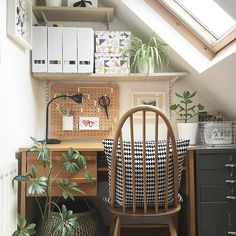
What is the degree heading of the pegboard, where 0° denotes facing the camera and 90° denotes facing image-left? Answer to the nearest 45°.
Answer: approximately 0°

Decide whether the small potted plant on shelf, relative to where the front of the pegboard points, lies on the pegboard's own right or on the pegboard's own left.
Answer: on the pegboard's own left

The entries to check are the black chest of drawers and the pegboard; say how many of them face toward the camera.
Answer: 2

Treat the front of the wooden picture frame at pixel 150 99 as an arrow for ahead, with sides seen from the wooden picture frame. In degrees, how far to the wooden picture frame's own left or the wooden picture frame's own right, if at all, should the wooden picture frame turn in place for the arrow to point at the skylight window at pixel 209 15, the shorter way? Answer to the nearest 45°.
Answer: approximately 45° to the wooden picture frame's own left

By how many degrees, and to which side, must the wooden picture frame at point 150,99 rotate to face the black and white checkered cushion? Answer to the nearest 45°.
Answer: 0° — it already faces it
